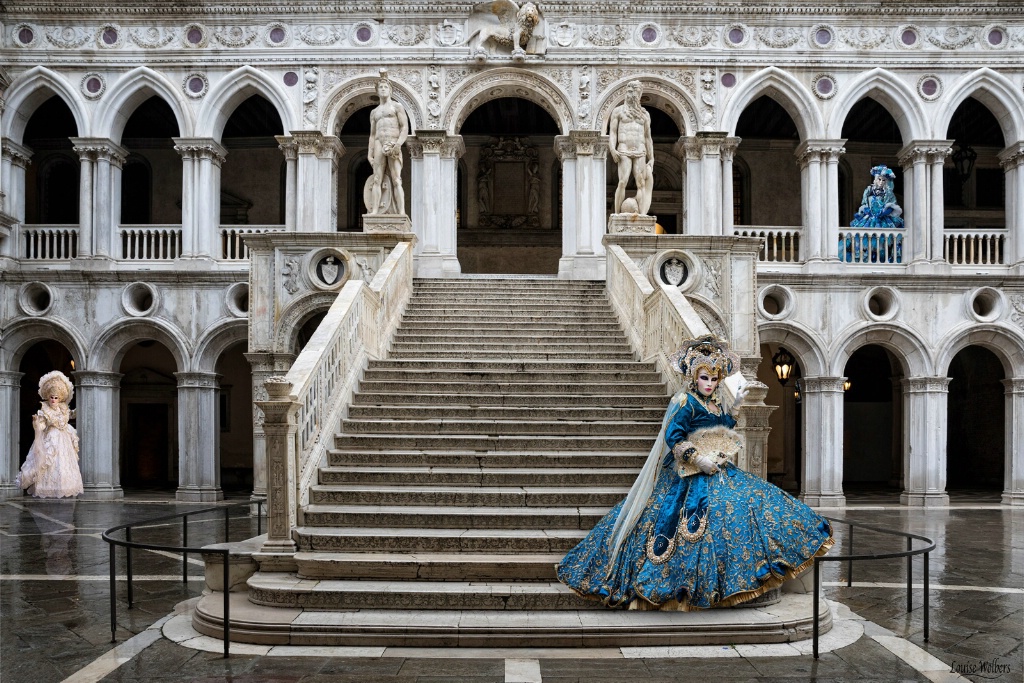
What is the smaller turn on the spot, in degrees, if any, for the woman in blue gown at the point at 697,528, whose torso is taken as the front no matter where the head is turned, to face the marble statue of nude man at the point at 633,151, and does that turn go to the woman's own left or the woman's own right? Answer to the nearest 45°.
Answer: approximately 135° to the woman's own left

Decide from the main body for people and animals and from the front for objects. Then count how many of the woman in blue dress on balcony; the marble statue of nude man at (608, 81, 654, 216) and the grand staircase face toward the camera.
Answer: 3

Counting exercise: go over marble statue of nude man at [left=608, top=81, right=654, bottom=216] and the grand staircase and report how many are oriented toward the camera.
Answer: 2

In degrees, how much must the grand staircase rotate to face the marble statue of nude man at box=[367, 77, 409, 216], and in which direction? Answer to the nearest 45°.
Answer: approximately 180°

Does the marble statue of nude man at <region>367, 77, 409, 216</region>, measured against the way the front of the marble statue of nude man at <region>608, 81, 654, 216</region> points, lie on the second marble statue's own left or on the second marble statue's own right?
on the second marble statue's own right

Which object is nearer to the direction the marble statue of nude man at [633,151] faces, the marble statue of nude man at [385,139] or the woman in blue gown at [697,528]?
the woman in blue gown

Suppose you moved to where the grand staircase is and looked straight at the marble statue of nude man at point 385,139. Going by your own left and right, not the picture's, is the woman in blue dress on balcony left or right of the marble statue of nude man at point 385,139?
right

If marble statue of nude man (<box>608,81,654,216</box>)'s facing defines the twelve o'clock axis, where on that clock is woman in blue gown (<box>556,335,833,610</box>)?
The woman in blue gown is roughly at 12 o'clock from the marble statue of nude man.

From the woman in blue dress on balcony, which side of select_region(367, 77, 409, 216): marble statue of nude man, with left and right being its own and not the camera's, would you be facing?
left

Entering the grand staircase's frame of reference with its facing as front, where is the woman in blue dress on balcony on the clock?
The woman in blue dress on balcony is roughly at 7 o'clock from the grand staircase.

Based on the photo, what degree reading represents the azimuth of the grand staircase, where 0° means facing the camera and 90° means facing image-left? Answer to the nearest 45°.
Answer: approximately 0°
